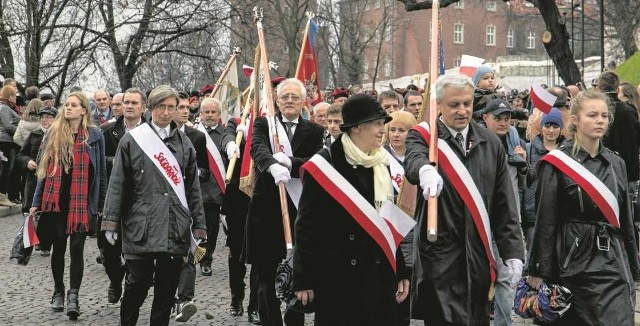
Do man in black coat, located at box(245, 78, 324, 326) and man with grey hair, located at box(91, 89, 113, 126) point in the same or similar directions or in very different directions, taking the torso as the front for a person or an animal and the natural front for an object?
same or similar directions

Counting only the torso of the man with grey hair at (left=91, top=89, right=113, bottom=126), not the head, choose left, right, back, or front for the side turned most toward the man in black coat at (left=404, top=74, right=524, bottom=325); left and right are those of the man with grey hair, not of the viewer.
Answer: front

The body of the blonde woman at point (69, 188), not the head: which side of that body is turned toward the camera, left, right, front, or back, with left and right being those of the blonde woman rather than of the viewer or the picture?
front

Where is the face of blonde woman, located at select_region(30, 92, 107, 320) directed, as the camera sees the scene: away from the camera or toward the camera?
toward the camera

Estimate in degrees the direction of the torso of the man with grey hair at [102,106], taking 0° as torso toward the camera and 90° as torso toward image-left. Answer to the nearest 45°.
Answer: approximately 0°

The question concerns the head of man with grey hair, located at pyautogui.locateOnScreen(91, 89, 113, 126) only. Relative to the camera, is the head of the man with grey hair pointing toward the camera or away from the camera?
toward the camera

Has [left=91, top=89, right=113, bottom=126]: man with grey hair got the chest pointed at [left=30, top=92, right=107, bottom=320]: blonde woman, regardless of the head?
yes

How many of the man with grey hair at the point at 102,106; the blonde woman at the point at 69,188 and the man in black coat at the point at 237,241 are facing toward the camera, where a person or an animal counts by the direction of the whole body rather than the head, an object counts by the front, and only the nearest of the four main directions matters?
3

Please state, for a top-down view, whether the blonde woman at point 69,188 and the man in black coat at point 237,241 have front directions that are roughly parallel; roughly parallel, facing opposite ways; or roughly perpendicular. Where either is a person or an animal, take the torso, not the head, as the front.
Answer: roughly parallel

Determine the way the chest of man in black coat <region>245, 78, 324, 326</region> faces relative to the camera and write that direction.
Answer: toward the camera
